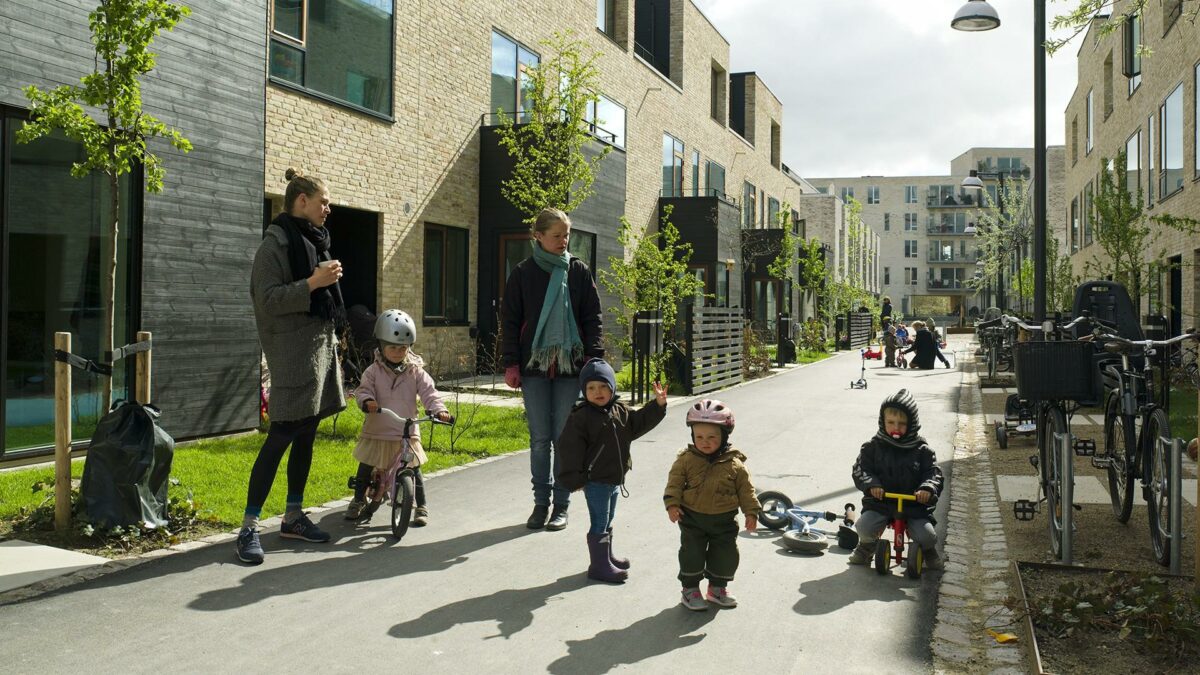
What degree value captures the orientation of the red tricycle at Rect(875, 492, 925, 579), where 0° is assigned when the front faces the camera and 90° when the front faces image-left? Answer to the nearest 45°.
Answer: approximately 0°

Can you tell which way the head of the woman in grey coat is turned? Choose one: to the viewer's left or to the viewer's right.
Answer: to the viewer's right

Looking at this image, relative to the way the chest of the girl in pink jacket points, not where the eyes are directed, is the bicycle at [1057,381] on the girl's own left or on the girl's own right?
on the girl's own left

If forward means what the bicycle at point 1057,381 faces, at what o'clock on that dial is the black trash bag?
The black trash bag is roughly at 2 o'clock from the bicycle.

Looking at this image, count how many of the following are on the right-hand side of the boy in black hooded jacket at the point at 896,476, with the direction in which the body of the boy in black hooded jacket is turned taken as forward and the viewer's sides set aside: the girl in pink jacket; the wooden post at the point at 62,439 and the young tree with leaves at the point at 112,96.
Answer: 3

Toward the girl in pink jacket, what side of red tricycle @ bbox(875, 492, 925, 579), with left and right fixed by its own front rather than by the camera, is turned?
right

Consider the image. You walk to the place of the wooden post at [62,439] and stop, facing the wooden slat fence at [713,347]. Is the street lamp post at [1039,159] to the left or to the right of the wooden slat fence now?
right

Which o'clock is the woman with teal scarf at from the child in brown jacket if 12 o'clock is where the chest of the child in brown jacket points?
The woman with teal scarf is roughly at 5 o'clock from the child in brown jacket.

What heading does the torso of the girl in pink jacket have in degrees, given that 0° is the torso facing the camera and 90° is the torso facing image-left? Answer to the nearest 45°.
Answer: approximately 0°

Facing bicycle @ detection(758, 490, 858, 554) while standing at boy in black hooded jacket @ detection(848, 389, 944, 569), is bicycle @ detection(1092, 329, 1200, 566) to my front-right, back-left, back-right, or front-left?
back-right
